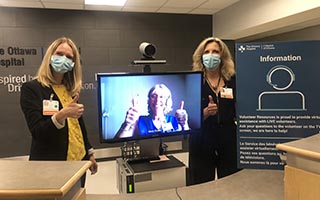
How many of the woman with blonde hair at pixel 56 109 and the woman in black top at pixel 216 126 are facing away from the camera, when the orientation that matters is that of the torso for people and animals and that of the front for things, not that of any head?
0

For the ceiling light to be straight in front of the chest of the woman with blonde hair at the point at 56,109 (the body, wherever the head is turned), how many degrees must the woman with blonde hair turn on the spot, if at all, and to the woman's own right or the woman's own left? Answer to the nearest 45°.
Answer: approximately 135° to the woman's own left

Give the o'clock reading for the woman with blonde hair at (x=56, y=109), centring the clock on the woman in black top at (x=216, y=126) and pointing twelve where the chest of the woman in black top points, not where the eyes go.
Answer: The woman with blonde hair is roughly at 2 o'clock from the woman in black top.

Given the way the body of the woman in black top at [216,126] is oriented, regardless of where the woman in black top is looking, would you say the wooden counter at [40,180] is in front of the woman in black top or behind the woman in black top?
in front

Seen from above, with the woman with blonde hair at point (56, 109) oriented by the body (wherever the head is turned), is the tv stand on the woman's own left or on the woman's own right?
on the woman's own left

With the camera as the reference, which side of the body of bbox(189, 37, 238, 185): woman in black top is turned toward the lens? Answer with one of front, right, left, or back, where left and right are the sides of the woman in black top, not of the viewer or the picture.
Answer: front

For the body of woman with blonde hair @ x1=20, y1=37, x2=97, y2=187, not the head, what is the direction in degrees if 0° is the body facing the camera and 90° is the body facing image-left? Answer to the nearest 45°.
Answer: approximately 315°

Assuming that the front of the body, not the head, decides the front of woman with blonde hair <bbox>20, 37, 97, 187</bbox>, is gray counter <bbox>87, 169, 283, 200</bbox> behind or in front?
in front
